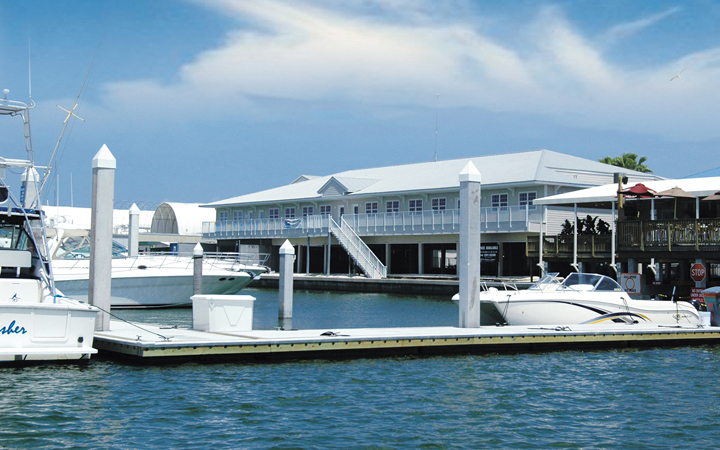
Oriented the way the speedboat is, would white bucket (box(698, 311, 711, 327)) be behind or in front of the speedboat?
behind

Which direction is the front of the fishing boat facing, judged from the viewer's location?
facing away from the viewer

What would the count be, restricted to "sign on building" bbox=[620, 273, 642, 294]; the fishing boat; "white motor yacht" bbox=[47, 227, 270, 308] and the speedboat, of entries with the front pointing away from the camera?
1

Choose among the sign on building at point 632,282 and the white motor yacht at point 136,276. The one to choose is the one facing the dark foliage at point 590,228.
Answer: the white motor yacht

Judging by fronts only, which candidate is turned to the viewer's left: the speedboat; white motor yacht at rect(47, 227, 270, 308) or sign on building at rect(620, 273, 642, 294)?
the speedboat

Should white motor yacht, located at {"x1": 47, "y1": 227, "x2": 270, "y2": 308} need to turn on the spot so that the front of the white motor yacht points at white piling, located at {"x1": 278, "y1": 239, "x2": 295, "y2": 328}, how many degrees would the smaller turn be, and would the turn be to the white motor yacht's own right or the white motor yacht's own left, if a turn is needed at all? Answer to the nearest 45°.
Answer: approximately 45° to the white motor yacht's own right

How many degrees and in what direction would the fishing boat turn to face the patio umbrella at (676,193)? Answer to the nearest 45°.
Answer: approximately 90° to its right

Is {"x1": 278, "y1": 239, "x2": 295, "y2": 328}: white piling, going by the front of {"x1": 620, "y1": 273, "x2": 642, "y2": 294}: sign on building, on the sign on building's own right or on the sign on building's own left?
on the sign on building's own right

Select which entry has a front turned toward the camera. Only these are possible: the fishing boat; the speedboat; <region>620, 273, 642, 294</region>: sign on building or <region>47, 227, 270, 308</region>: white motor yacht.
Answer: the sign on building

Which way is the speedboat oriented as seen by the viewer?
to the viewer's left

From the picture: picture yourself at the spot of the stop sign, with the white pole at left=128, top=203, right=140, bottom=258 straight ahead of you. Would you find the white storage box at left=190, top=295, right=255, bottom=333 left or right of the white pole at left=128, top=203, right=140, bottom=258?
left

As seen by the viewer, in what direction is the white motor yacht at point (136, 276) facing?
to the viewer's right

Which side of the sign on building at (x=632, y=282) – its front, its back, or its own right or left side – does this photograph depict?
front

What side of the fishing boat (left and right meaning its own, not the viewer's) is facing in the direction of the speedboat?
right
